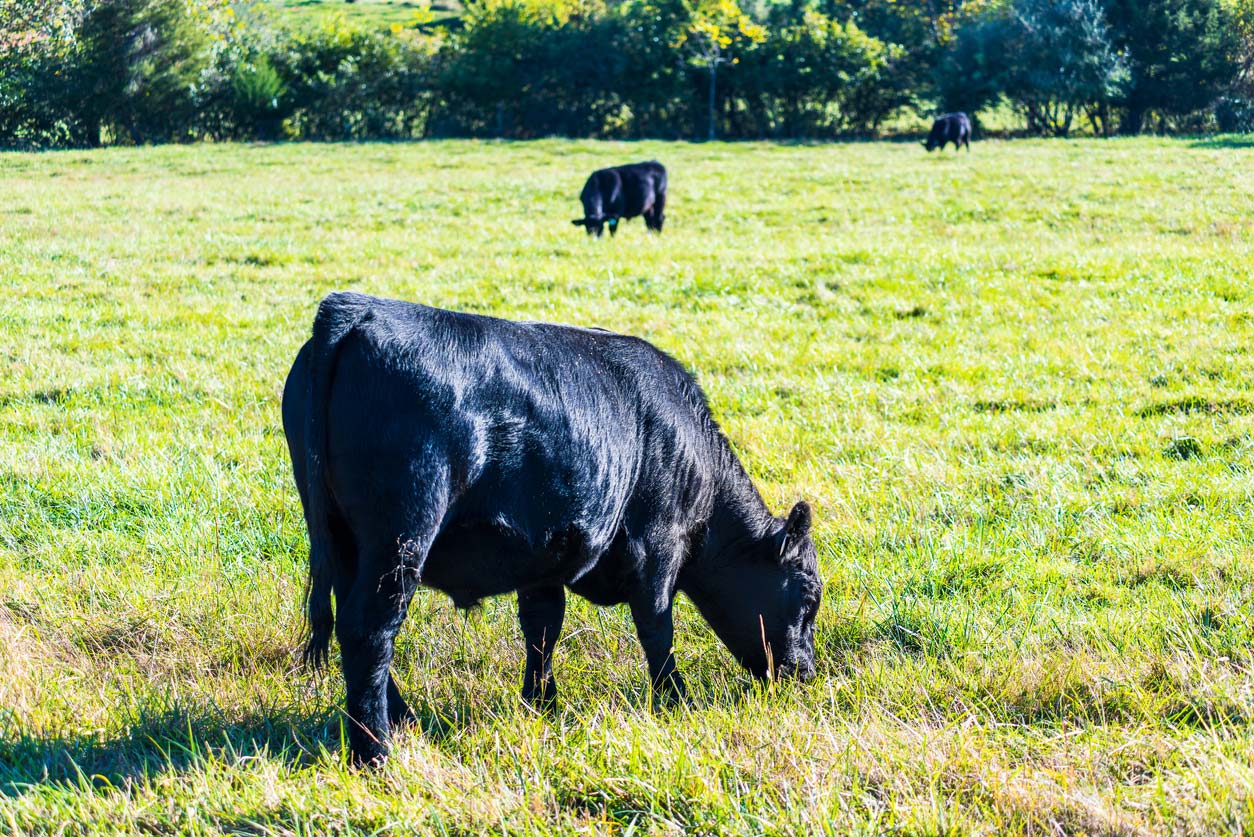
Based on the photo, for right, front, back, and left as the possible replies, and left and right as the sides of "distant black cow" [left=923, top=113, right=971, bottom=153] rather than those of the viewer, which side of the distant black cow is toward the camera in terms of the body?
left

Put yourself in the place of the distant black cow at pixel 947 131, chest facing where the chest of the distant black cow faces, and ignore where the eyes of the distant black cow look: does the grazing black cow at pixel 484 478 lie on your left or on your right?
on your left

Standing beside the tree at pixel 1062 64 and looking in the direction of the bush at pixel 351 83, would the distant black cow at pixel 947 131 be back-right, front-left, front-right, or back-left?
front-left

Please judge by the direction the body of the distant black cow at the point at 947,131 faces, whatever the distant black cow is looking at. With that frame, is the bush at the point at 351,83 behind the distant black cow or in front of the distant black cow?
in front

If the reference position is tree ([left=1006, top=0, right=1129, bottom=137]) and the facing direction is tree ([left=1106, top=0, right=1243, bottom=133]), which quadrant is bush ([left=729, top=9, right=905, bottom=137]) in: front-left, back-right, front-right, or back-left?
back-left

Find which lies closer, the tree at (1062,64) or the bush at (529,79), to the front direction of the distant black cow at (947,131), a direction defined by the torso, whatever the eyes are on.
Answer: the bush

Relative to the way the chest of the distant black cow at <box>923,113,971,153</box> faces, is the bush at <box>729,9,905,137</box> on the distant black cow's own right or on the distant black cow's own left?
on the distant black cow's own right

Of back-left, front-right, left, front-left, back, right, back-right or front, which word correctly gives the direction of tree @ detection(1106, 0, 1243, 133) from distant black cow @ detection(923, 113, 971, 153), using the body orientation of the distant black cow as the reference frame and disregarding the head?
back-right

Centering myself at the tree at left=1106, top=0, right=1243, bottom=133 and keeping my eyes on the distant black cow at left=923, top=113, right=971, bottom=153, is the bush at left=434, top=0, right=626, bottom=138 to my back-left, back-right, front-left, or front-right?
front-right

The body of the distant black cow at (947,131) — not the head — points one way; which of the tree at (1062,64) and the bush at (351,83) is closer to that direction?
the bush
